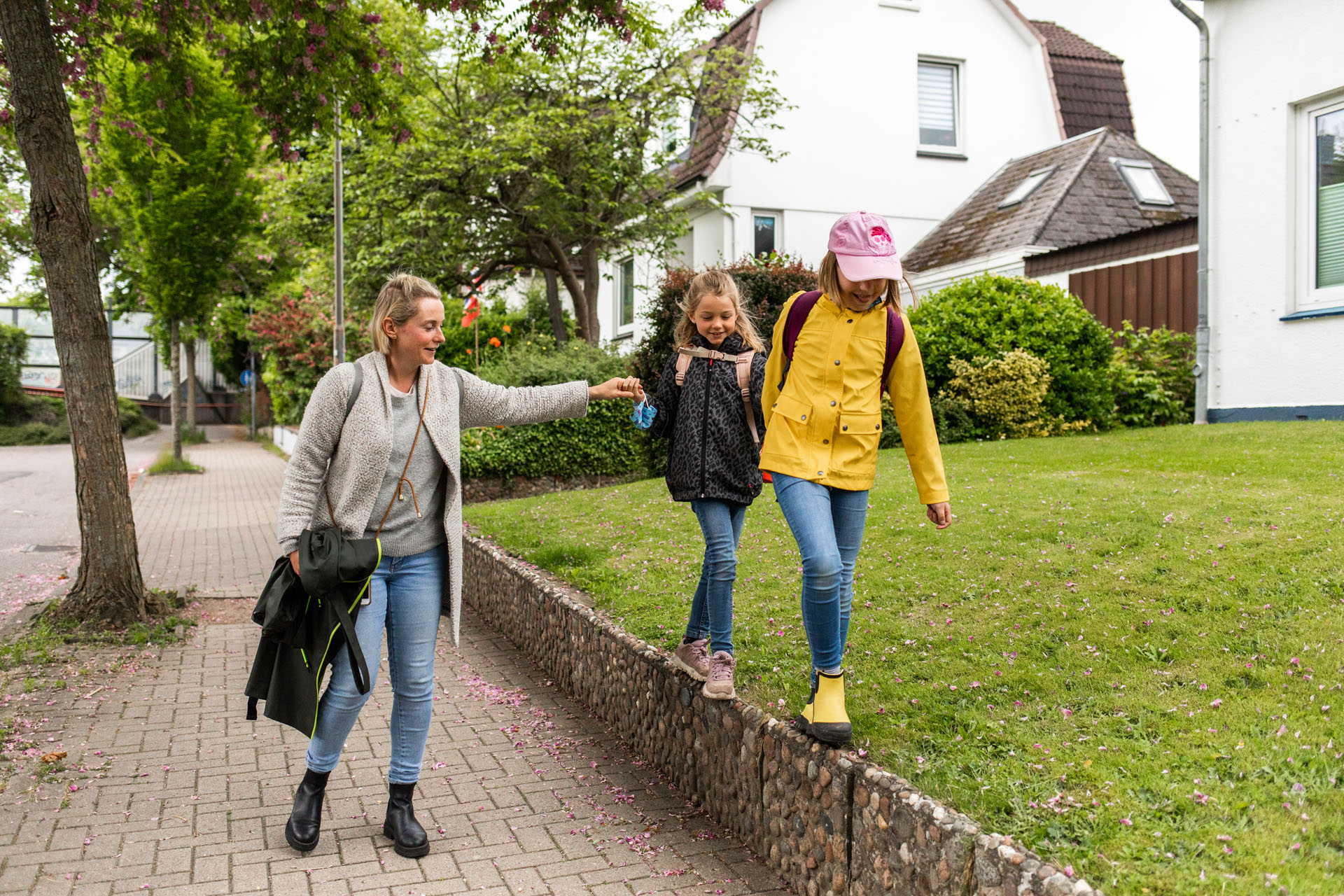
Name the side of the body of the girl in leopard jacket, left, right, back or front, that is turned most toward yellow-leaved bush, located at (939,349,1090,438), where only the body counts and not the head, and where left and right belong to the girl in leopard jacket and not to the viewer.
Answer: back

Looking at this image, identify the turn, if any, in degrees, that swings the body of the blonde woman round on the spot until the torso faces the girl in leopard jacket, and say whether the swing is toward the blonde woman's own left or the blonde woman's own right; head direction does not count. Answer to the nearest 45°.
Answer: approximately 45° to the blonde woman's own left

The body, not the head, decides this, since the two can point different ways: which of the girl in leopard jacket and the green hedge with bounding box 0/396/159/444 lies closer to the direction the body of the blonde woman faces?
the girl in leopard jacket

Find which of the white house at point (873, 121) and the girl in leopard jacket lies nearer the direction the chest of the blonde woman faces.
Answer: the girl in leopard jacket

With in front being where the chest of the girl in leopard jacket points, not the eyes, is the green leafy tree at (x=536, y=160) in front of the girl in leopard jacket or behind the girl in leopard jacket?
behind

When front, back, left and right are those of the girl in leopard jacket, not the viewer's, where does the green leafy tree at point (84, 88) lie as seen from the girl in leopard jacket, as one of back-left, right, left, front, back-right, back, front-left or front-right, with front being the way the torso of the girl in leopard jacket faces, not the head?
back-right

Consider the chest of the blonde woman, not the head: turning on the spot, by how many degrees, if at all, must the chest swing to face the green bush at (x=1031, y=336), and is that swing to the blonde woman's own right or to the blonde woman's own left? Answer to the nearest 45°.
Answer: approximately 90° to the blonde woman's own left

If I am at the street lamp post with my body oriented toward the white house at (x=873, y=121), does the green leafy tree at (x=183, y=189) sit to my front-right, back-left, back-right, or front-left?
back-left

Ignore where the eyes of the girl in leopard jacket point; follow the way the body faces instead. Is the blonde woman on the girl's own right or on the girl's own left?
on the girl's own right

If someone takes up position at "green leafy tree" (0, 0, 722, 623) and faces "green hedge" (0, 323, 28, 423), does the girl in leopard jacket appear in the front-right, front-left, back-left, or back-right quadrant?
back-right

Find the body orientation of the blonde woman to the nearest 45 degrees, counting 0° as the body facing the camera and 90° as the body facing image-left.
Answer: approximately 315°

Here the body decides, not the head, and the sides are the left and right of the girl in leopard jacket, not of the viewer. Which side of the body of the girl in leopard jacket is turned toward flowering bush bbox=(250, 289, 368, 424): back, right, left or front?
back

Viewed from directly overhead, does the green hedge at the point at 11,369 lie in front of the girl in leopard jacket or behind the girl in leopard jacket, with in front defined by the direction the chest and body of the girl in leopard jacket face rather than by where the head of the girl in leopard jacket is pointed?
behind
